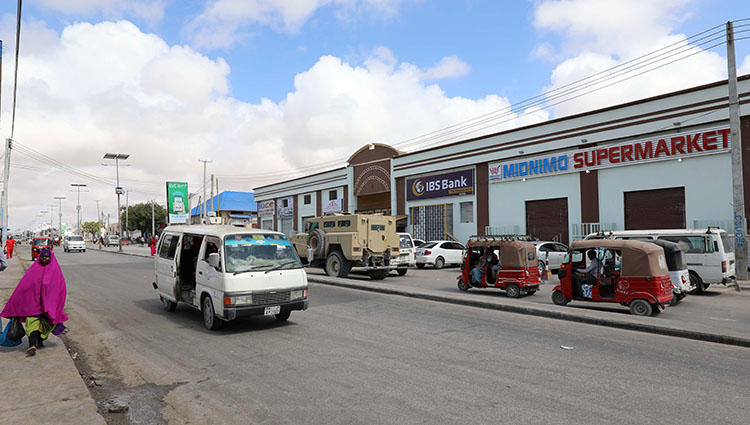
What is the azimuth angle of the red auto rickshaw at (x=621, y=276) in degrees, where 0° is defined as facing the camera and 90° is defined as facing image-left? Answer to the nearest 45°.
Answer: approximately 135°

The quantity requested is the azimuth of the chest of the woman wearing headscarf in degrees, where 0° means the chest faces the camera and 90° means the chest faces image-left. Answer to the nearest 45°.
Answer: approximately 0°

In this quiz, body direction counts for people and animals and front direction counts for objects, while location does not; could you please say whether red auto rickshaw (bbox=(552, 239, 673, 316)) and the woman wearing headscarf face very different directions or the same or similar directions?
very different directions

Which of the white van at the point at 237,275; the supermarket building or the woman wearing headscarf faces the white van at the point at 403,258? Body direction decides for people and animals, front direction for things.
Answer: the supermarket building

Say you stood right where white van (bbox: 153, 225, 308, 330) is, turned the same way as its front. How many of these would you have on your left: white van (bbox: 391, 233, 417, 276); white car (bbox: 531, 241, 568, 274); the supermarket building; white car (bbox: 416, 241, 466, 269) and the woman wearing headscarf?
4

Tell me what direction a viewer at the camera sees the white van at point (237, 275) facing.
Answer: facing the viewer and to the right of the viewer

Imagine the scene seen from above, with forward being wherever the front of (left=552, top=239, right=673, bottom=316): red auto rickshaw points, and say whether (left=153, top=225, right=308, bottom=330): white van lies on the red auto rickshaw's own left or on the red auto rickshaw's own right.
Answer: on the red auto rickshaw's own left

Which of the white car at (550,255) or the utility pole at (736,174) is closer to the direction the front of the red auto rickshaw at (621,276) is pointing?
the white car

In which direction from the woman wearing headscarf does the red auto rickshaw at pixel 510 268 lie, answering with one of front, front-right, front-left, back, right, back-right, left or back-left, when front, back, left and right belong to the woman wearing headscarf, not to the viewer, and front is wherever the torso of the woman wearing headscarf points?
left

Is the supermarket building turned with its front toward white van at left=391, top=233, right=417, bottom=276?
yes

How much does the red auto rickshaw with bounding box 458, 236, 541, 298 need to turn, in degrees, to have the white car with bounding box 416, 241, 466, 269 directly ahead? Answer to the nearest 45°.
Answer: approximately 45° to its right

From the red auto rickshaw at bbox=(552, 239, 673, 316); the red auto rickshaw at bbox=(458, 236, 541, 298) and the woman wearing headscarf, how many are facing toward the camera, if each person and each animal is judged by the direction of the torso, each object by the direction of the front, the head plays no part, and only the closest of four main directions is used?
1

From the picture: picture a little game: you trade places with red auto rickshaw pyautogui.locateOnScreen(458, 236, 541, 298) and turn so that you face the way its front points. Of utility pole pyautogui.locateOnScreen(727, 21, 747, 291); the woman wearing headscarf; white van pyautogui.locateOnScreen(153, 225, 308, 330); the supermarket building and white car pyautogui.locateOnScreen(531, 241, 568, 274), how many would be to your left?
2

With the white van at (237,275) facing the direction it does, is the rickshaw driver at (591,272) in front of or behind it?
in front
